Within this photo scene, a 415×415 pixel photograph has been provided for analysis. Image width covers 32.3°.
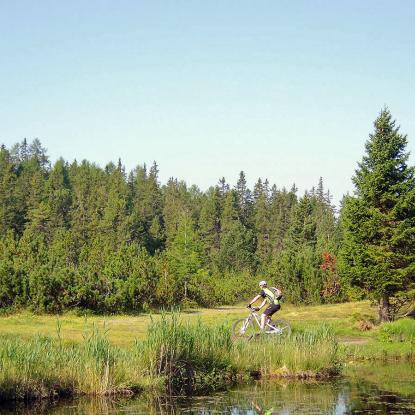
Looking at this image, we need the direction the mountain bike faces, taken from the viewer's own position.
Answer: facing to the left of the viewer

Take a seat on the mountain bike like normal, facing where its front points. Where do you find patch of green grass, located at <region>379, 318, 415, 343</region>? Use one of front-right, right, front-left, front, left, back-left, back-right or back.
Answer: back-right

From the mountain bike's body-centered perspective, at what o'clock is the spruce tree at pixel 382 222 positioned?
The spruce tree is roughly at 4 o'clock from the mountain bike.
